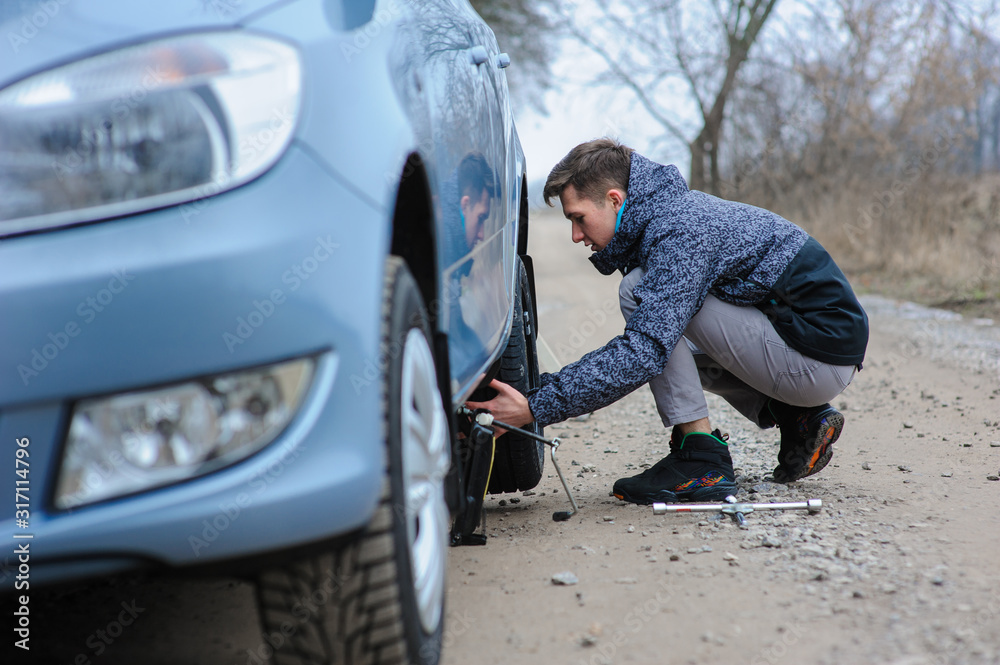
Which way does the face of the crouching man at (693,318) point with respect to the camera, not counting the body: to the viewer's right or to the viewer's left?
to the viewer's left

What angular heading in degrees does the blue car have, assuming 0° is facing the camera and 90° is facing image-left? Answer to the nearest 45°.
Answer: approximately 0°

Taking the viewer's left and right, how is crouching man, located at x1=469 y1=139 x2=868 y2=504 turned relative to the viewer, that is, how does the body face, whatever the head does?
facing to the left of the viewer

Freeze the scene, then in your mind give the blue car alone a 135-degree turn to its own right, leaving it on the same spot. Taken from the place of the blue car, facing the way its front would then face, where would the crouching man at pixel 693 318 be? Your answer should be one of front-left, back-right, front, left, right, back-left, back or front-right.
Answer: right
